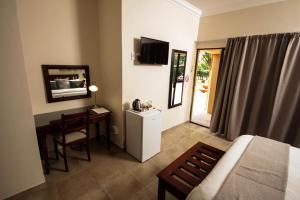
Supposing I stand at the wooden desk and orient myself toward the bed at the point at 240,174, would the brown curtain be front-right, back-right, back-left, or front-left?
front-left

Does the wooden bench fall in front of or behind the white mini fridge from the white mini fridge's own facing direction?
in front

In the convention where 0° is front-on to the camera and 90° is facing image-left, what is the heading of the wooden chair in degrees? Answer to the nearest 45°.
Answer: approximately 135°

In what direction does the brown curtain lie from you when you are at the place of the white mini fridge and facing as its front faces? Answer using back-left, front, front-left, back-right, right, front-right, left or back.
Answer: front-left

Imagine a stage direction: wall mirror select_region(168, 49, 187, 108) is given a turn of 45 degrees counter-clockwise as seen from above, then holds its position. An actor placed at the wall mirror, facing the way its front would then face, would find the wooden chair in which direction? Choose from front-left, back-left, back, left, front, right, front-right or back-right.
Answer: back-right

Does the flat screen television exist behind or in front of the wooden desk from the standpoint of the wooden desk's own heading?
in front

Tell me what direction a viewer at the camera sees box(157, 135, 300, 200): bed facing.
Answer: facing away from the viewer and to the left of the viewer

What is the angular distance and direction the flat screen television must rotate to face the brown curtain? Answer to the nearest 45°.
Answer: approximately 45° to its left

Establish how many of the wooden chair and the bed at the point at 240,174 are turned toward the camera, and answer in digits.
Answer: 0

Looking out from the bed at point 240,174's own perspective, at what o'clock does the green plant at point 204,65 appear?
The green plant is roughly at 1 o'clock from the bed.

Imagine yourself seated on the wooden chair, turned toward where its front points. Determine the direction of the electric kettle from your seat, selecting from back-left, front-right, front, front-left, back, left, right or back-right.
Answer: back-right

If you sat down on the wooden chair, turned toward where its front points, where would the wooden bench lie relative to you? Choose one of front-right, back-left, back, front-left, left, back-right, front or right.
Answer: back

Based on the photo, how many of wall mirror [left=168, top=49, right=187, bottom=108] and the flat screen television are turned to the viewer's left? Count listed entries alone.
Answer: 0

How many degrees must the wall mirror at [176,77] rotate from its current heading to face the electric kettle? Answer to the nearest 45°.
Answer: approximately 90° to its right

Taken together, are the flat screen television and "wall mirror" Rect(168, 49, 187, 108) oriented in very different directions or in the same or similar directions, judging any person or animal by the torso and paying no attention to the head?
same or similar directions

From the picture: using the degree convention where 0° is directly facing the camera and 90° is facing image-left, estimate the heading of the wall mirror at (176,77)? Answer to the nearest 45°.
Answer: approximately 315°

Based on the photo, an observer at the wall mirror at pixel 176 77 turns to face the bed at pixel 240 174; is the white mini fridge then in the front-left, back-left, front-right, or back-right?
front-right
